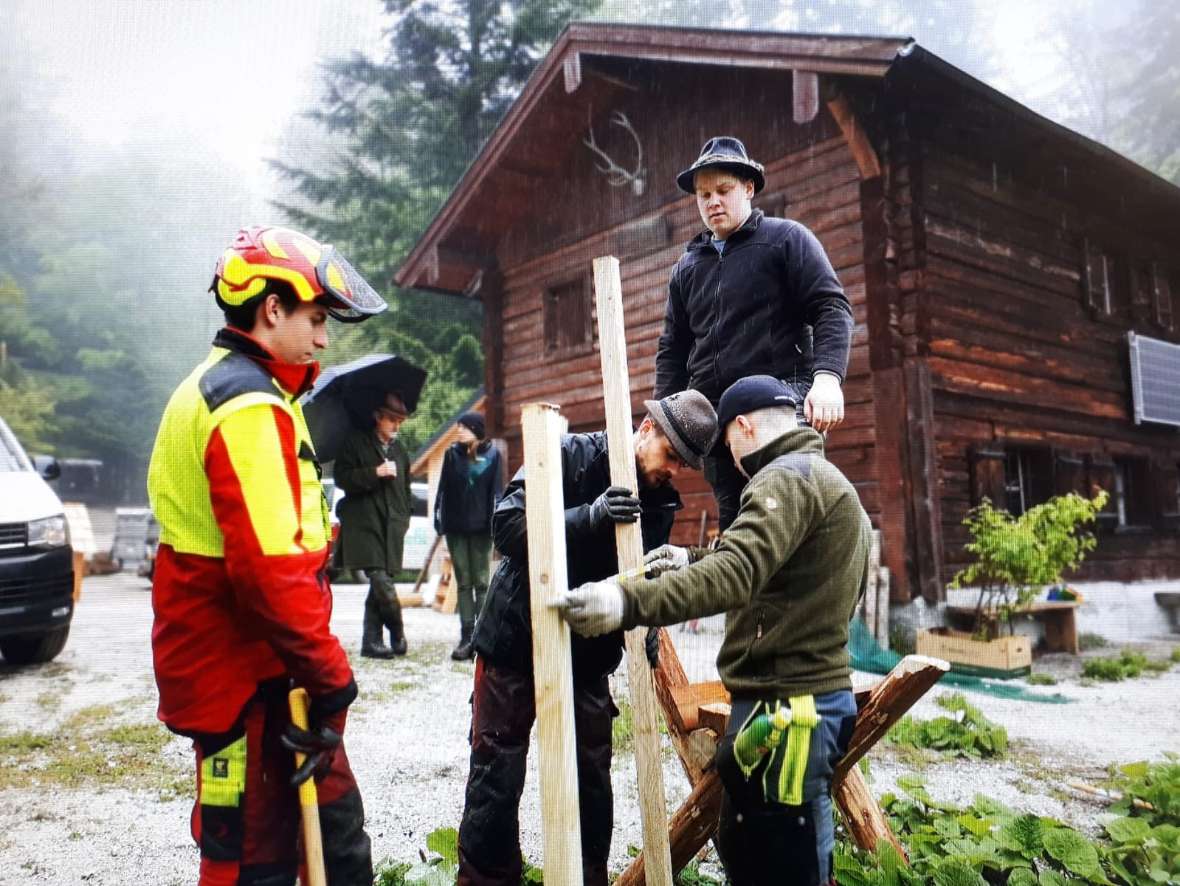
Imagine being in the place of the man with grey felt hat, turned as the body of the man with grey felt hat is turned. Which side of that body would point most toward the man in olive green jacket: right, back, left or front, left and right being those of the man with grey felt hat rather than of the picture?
front

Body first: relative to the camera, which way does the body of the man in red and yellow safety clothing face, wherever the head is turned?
to the viewer's right

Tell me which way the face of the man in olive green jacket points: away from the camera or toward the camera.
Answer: away from the camera

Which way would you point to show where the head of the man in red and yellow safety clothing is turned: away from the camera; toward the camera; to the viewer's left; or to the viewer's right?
to the viewer's right

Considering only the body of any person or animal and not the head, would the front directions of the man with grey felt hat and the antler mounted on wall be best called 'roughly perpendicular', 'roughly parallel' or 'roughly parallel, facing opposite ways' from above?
roughly perpendicular

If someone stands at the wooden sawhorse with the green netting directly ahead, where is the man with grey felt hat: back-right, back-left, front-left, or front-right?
back-left

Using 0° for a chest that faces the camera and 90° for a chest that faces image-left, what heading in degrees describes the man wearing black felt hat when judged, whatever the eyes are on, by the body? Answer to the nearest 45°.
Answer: approximately 45°

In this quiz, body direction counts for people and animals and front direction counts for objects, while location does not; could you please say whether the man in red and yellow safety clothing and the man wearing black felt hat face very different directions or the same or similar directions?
very different directions

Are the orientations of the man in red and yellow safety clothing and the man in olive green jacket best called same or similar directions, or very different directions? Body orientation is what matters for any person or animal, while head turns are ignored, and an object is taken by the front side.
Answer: very different directions

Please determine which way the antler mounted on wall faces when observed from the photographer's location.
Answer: facing the viewer and to the left of the viewer

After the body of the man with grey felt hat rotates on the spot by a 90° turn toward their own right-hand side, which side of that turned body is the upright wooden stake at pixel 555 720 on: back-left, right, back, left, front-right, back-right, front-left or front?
front-left

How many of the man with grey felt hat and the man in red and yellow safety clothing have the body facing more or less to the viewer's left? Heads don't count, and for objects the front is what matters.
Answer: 0

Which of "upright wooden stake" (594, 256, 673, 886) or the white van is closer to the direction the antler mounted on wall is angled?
the white van
